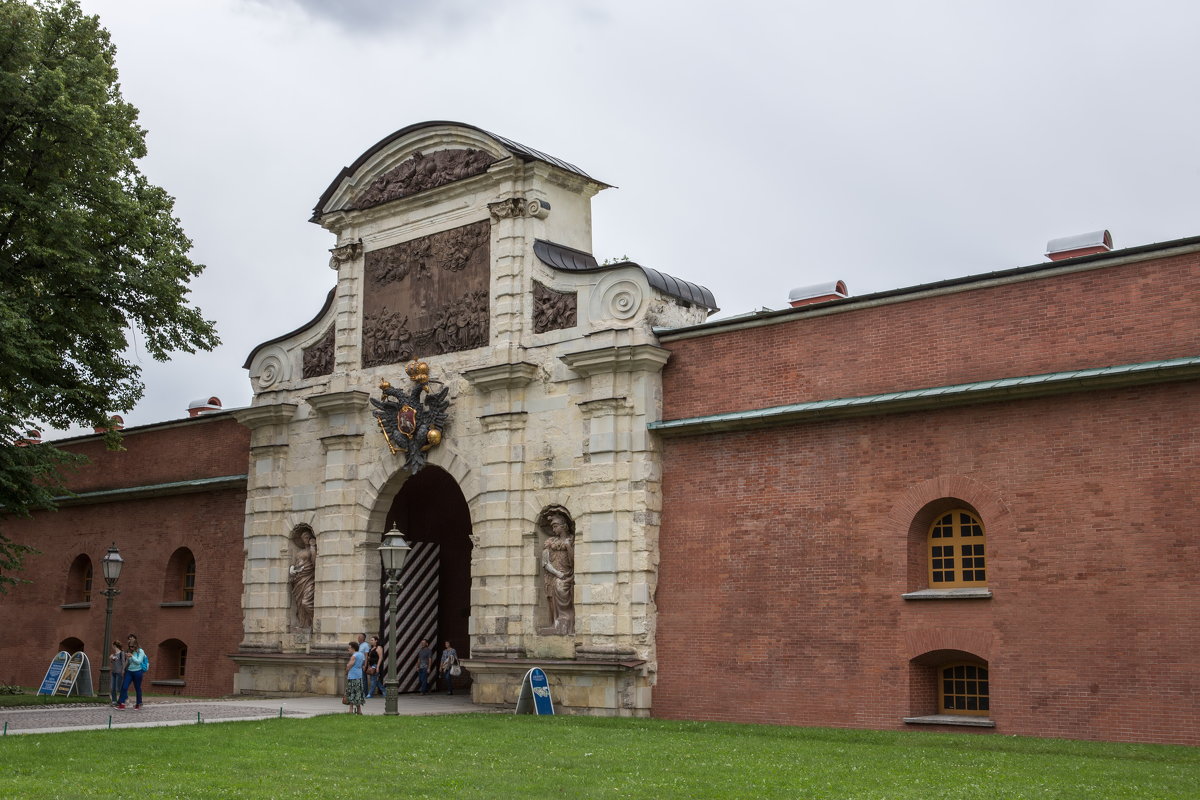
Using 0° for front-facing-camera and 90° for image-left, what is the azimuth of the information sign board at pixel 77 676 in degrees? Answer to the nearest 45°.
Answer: approximately 45°

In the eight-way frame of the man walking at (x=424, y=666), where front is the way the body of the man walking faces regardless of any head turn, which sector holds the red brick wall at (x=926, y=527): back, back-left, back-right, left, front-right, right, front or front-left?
left

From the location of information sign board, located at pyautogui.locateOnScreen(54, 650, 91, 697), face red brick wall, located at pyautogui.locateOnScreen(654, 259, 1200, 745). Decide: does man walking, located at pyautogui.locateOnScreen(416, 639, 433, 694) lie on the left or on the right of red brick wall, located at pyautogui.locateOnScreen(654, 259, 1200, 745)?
left

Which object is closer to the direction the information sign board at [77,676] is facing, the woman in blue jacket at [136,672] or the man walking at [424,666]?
the woman in blue jacket

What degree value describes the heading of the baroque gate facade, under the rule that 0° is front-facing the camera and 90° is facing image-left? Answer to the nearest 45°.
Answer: approximately 45°

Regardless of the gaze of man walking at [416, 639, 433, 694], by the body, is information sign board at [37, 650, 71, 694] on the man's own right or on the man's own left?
on the man's own right

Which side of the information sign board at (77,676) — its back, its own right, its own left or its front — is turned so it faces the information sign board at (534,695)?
left

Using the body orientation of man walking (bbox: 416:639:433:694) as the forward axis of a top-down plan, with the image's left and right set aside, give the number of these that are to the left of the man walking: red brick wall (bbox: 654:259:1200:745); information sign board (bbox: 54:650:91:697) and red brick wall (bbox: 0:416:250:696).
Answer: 1

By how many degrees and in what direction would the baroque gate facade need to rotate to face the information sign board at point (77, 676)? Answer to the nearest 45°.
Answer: approximately 45° to its right

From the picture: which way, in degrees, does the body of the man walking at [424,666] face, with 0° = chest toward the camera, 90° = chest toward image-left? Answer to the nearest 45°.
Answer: approximately 45°
